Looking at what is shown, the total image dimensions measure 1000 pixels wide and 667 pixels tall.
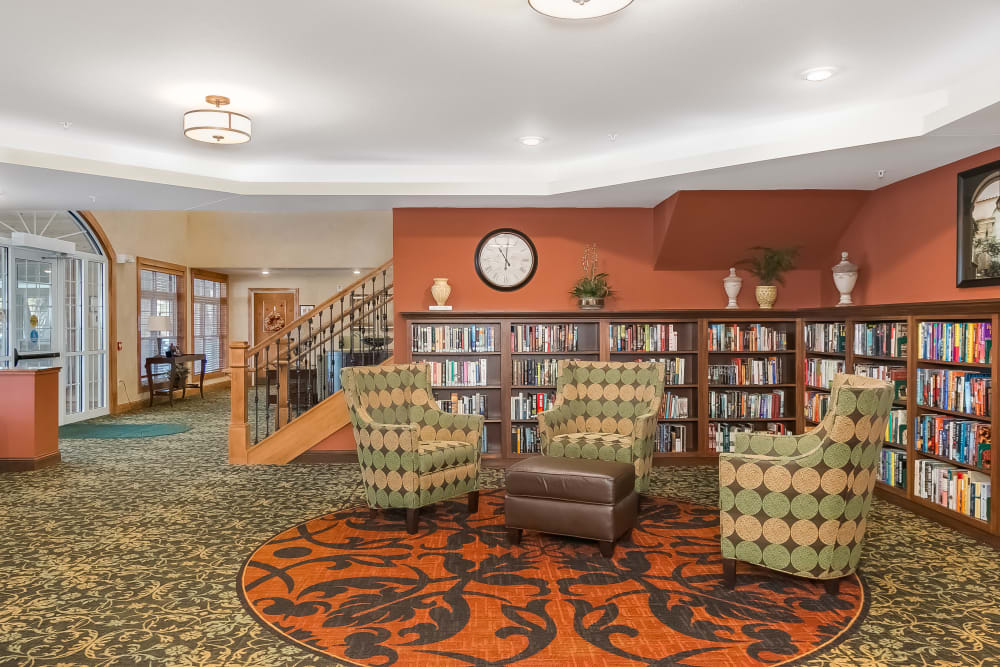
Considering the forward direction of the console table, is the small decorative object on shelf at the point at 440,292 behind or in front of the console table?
in front

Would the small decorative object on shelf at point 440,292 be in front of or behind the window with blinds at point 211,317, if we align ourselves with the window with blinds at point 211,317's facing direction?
in front

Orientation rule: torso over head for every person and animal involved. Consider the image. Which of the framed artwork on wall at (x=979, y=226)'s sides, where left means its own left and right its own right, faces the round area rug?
front

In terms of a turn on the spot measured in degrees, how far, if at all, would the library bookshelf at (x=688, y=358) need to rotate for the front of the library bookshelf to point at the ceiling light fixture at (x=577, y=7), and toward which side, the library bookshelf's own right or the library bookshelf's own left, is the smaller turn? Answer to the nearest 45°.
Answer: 0° — it already faces it

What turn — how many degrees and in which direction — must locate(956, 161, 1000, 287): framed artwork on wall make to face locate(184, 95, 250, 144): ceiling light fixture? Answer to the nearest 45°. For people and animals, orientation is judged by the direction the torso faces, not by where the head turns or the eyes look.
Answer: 0° — it already faces it

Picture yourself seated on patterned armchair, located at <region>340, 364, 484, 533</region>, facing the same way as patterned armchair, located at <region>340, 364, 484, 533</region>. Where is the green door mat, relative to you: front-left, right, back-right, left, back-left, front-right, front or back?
back

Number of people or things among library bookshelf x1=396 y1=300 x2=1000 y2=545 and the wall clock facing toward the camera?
2

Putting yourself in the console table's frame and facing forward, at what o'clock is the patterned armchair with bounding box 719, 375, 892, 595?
The patterned armchair is roughly at 1 o'clock from the console table.
